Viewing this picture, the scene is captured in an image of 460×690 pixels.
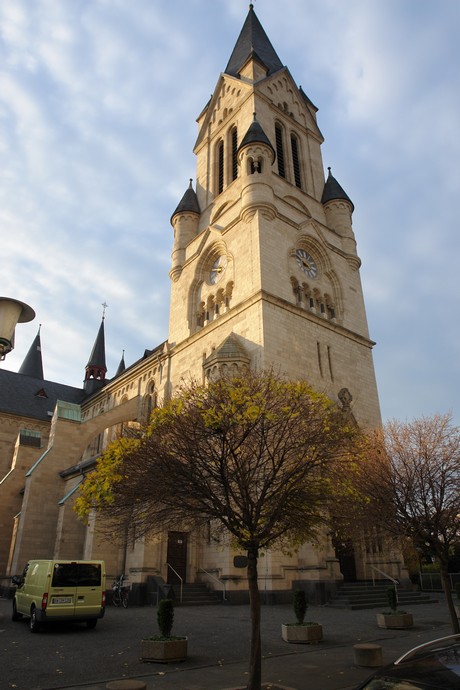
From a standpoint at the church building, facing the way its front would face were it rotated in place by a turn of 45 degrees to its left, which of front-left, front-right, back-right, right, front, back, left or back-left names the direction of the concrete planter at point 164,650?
right

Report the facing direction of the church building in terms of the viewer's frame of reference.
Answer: facing the viewer and to the right of the viewer

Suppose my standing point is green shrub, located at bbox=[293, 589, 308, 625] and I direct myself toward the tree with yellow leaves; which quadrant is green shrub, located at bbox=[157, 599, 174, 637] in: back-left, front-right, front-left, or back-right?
front-right

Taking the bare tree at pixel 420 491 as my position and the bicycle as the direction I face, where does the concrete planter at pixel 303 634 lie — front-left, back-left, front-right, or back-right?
front-left

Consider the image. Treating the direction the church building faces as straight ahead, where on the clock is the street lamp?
The street lamp is roughly at 2 o'clock from the church building.

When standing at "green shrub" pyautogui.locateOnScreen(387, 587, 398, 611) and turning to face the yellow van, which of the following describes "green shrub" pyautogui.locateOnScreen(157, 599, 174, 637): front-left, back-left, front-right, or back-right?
front-left

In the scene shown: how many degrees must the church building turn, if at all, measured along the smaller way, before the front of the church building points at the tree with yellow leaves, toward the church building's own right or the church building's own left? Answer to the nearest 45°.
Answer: approximately 45° to the church building's own right
